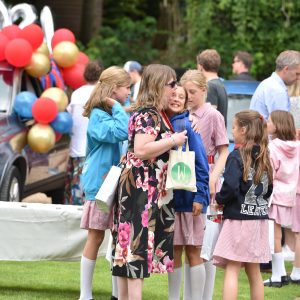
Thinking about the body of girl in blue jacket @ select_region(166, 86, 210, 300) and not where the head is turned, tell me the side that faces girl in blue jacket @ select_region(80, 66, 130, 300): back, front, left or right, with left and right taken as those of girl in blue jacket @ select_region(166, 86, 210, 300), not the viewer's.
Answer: right

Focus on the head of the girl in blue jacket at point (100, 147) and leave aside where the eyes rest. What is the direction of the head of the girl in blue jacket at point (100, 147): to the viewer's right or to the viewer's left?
to the viewer's right

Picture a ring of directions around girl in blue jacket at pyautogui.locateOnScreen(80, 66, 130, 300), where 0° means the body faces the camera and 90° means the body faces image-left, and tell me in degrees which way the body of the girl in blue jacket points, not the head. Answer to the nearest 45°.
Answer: approximately 270°

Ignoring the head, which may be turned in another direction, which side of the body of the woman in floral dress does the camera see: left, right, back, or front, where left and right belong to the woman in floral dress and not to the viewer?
right

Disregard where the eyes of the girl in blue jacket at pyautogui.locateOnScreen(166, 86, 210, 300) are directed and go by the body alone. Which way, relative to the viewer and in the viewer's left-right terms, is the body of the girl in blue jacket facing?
facing the viewer and to the left of the viewer

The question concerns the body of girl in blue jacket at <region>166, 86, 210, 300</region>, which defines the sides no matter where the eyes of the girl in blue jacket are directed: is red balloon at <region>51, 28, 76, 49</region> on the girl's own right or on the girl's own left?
on the girl's own right

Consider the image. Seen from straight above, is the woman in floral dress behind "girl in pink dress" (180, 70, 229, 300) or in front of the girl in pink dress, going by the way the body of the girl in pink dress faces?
in front
